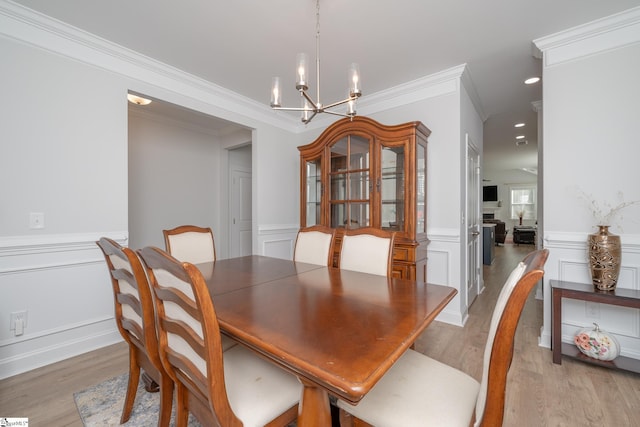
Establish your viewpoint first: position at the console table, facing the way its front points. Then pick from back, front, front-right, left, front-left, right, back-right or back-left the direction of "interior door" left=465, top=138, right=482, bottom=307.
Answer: back-right

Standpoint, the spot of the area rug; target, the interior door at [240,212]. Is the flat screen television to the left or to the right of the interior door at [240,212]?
right

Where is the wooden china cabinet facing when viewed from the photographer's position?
facing the viewer and to the left of the viewer

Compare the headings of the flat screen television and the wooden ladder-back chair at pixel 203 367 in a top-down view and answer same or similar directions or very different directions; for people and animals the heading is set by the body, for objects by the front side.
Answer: very different directions

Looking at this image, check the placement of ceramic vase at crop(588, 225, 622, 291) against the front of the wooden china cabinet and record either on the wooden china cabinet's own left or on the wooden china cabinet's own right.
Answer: on the wooden china cabinet's own left

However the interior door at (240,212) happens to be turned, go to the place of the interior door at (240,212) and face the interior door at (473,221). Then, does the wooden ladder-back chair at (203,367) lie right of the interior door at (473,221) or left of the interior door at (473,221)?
right

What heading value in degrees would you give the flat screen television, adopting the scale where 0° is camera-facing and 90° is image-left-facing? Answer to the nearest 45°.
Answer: approximately 0°

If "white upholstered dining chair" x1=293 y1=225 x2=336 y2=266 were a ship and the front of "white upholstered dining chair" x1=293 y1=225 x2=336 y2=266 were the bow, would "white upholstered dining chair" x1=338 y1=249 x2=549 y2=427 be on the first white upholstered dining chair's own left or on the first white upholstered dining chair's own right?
on the first white upholstered dining chair's own left

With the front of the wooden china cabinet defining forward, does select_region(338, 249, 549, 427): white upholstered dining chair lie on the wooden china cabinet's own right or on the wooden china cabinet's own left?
on the wooden china cabinet's own left

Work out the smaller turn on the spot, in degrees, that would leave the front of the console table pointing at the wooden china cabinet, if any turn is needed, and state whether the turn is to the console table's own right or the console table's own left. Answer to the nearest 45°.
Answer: approximately 90° to the console table's own right

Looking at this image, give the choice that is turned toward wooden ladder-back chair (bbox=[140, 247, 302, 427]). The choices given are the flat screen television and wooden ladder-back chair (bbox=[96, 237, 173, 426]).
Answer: the flat screen television

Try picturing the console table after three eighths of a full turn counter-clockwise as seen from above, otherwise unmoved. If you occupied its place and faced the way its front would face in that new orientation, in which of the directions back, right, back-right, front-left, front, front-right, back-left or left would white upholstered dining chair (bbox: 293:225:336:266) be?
back

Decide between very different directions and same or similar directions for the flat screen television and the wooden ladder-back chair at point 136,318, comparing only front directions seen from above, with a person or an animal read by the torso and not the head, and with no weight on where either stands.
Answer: very different directions

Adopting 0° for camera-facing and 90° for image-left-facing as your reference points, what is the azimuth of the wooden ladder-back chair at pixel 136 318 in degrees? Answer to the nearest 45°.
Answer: approximately 225°

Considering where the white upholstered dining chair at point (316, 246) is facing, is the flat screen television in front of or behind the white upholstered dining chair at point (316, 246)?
behind
